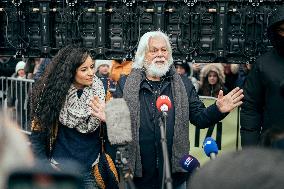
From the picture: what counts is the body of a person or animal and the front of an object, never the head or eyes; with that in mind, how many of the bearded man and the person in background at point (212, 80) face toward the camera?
2

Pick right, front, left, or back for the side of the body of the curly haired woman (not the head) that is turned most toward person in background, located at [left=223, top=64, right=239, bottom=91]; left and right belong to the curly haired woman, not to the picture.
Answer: left

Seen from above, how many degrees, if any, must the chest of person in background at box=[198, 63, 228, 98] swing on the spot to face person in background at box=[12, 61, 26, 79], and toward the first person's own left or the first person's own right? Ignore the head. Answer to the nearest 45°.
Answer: approximately 135° to the first person's own right

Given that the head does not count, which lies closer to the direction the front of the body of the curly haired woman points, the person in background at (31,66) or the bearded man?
the bearded man

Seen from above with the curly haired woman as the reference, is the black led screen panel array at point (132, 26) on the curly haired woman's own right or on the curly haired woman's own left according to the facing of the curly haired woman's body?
on the curly haired woman's own left

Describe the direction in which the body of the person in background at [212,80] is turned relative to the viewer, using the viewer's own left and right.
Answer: facing the viewer

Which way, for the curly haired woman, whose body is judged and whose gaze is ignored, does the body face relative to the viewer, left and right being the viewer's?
facing the viewer and to the right of the viewer

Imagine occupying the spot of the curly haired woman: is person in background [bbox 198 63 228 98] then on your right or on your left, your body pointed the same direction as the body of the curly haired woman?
on your left

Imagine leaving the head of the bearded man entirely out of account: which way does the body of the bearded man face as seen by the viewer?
toward the camera
